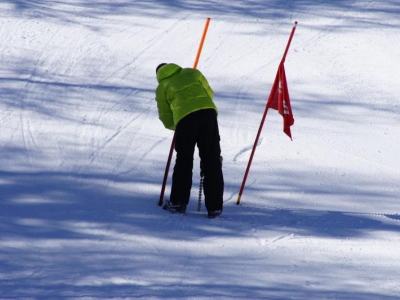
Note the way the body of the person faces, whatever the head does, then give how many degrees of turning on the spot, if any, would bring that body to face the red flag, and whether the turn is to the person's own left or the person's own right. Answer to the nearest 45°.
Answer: approximately 90° to the person's own right

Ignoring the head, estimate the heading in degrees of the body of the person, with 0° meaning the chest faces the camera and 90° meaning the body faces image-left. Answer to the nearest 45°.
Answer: approximately 135°
